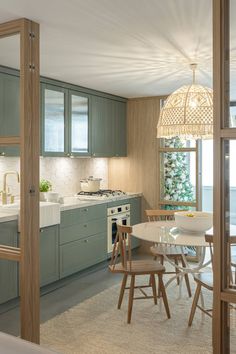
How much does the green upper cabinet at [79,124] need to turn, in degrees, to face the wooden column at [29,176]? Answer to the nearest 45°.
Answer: approximately 45° to its right

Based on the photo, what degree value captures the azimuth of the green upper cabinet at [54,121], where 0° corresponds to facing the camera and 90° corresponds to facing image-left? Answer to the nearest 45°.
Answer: approximately 315°

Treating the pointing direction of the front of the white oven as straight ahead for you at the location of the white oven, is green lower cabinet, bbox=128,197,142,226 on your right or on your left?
on your left
